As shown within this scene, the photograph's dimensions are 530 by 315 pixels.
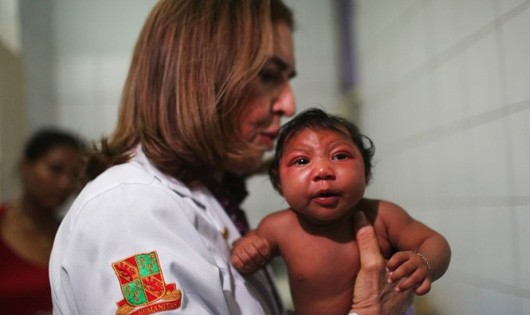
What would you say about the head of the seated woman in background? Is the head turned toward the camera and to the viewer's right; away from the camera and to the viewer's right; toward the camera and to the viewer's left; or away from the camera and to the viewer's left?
toward the camera and to the viewer's right

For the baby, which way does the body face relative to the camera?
toward the camera

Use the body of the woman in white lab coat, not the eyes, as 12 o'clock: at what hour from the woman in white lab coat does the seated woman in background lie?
The seated woman in background is roughly at 8 o'clock from the woman in white lab coat.

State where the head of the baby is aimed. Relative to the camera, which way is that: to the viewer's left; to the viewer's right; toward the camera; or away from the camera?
toward the camera

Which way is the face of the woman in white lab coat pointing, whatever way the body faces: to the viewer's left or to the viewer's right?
to the viewer's right

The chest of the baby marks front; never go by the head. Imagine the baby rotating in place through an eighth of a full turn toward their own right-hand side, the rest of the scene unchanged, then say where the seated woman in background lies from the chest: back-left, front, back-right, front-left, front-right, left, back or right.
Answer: right

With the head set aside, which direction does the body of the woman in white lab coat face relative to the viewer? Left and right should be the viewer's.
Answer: facing to the right of the viewer
